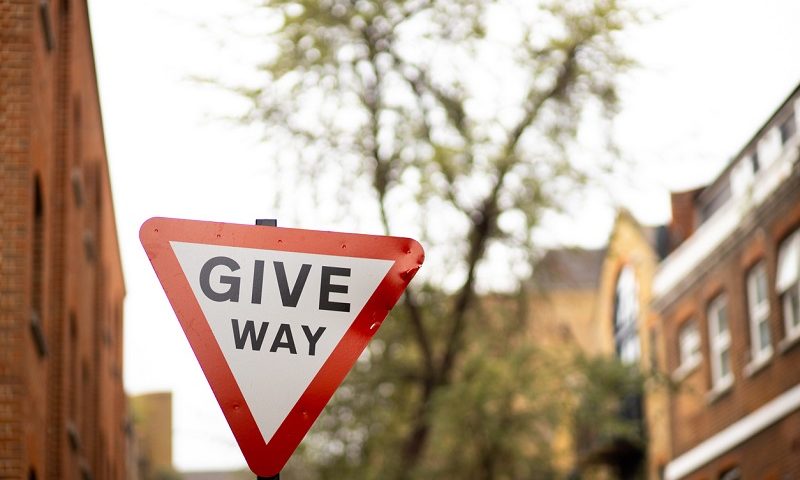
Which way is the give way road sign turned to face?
toward the camera

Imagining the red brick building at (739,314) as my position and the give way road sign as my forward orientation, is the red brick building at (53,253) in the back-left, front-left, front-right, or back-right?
front-right

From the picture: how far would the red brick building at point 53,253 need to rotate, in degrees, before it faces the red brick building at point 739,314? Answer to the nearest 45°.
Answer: approximately 45° to its left

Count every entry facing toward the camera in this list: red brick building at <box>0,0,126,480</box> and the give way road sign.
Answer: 1

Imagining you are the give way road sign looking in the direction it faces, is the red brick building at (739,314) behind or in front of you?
behind

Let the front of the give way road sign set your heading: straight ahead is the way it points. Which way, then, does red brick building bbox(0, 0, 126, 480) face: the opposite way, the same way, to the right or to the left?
to the left

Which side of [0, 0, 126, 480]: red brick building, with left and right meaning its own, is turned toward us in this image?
right

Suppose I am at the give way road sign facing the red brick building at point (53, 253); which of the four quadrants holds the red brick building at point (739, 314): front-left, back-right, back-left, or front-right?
front-right

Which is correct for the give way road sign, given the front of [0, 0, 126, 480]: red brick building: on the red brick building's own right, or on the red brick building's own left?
on the red brick building's own right
